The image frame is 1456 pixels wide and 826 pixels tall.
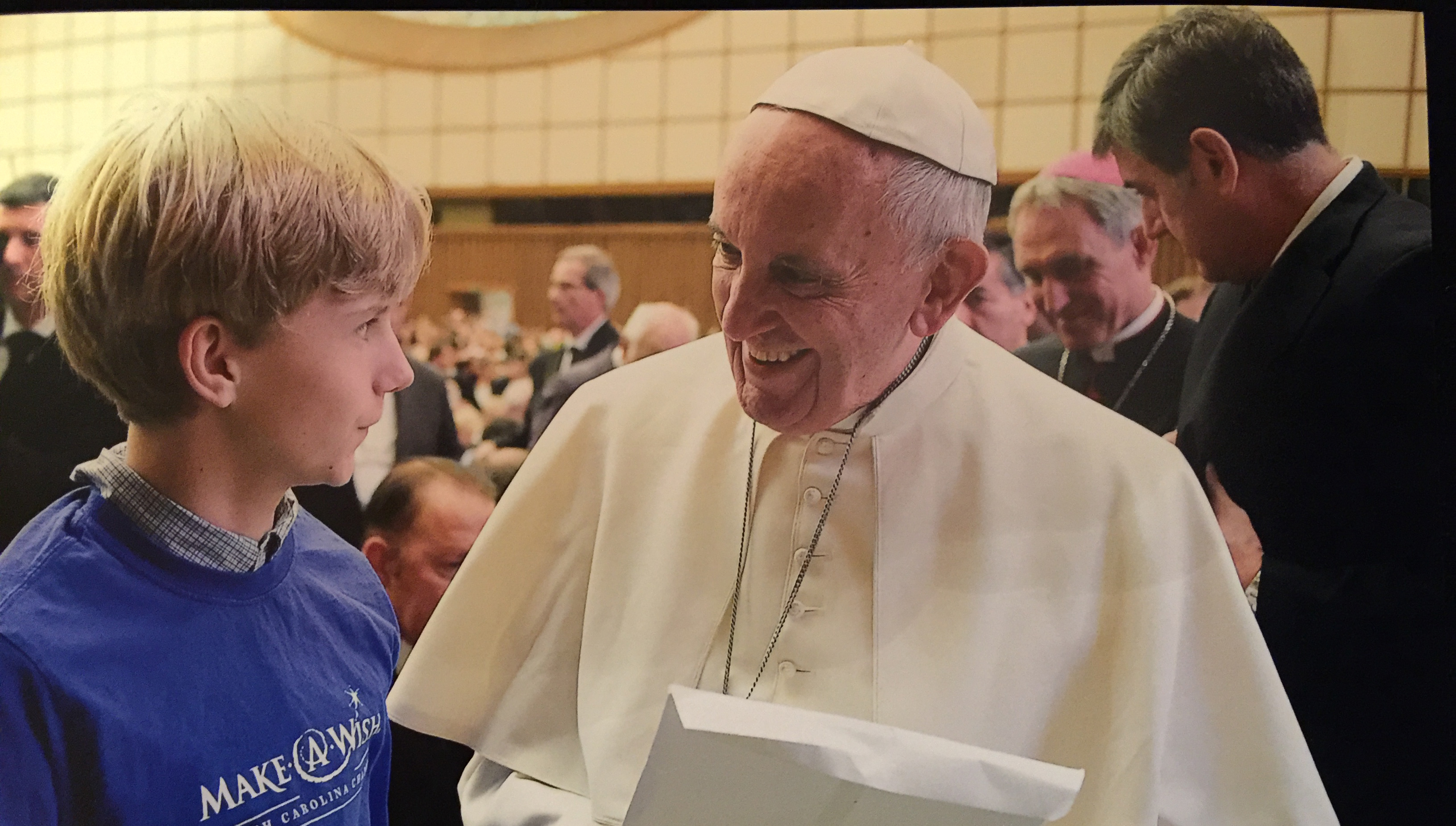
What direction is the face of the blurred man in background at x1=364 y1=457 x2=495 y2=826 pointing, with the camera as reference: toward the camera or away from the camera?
toward the camera

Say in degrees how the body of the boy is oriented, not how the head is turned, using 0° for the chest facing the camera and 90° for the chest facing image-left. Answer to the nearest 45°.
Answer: approximately 315°

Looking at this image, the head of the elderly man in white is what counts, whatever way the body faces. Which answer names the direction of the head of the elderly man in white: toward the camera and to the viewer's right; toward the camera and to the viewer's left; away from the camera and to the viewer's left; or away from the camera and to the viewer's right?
toward the camera and to the viewer's left

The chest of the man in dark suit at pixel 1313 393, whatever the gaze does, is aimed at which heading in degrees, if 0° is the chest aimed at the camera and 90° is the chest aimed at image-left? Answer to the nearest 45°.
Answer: approximately 90°
